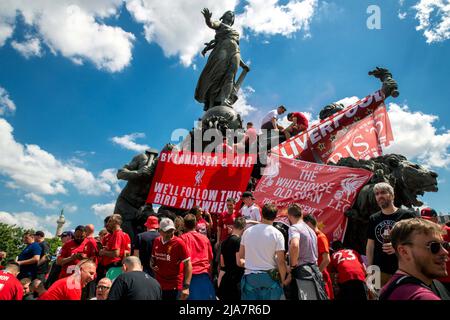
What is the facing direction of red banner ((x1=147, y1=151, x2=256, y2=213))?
toward the camera

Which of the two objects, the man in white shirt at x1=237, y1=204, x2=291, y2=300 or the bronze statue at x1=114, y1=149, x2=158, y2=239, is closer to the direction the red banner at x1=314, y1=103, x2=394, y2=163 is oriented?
the man in white shirt

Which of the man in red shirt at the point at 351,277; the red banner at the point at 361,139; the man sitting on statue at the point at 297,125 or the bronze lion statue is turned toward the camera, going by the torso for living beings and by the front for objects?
the red banner

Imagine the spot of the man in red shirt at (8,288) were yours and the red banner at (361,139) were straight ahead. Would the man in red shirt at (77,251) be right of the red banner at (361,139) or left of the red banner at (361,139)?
left

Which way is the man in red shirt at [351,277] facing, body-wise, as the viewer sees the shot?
away from the camera

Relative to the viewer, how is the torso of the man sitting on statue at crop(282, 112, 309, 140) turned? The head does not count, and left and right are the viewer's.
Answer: facing to the left of the viewer

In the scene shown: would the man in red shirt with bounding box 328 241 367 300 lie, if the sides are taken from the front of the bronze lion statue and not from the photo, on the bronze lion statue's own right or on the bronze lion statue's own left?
on the bronze lion statue's own right

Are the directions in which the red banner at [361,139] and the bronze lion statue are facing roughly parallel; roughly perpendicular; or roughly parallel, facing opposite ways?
roughly perpendicular

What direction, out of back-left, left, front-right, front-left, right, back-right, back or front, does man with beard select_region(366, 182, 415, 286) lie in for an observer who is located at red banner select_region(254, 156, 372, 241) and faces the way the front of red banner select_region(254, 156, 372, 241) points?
front

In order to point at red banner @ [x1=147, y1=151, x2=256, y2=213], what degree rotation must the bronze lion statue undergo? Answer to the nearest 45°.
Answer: approximately 180°

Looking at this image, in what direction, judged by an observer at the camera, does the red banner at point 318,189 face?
facing the viewer

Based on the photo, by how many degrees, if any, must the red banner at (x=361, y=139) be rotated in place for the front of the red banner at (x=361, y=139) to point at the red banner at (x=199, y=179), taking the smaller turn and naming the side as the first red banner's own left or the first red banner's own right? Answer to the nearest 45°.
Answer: approximately 90° to the first red banner's own right

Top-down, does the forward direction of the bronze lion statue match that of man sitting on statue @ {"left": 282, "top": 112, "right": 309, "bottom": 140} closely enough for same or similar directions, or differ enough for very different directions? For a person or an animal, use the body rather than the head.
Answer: very different directions

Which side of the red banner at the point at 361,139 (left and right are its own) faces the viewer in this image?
front
